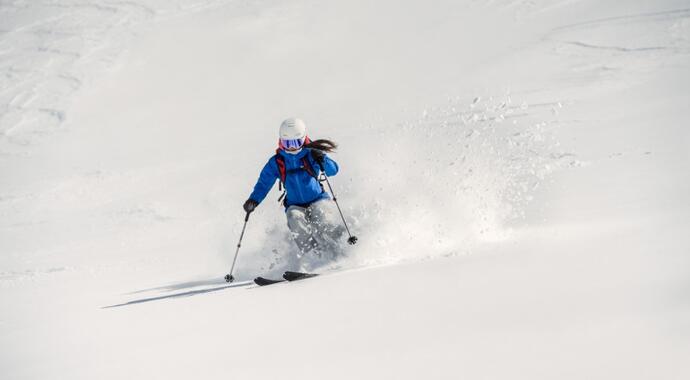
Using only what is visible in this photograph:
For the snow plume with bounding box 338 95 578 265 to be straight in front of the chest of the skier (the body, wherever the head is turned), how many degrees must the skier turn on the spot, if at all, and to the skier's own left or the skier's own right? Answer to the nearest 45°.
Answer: approximately 135° to the skier's own left

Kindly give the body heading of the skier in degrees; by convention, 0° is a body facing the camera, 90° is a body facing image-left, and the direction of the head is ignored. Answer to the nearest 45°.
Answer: approximately 0°
